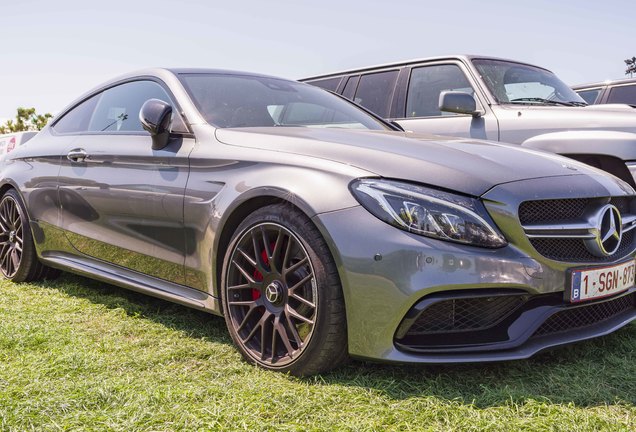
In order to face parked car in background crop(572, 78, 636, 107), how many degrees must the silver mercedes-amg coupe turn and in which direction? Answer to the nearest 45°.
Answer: approximately 90° to its left

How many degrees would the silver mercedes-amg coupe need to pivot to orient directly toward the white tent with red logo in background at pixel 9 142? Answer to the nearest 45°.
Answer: approximately 180°

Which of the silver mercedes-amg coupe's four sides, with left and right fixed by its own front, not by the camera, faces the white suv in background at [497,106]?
left

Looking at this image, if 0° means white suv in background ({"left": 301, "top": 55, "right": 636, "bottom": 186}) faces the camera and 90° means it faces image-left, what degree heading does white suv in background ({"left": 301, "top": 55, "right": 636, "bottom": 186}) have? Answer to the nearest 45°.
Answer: approximately 315°

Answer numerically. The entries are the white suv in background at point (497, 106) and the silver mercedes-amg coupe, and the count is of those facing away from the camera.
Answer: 0

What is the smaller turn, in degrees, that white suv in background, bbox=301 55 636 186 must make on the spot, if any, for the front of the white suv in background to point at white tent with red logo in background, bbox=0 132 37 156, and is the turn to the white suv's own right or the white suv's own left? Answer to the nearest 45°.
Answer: approximately 180°
